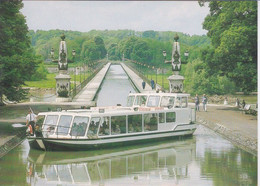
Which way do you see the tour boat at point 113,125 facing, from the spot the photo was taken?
facing the viewer and to the left of the viewer

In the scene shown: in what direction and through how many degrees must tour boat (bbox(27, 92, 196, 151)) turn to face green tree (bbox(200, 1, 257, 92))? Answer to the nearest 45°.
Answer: approximately 180°

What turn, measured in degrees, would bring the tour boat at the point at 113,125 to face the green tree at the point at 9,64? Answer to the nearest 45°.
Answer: approximately 90° to its right
